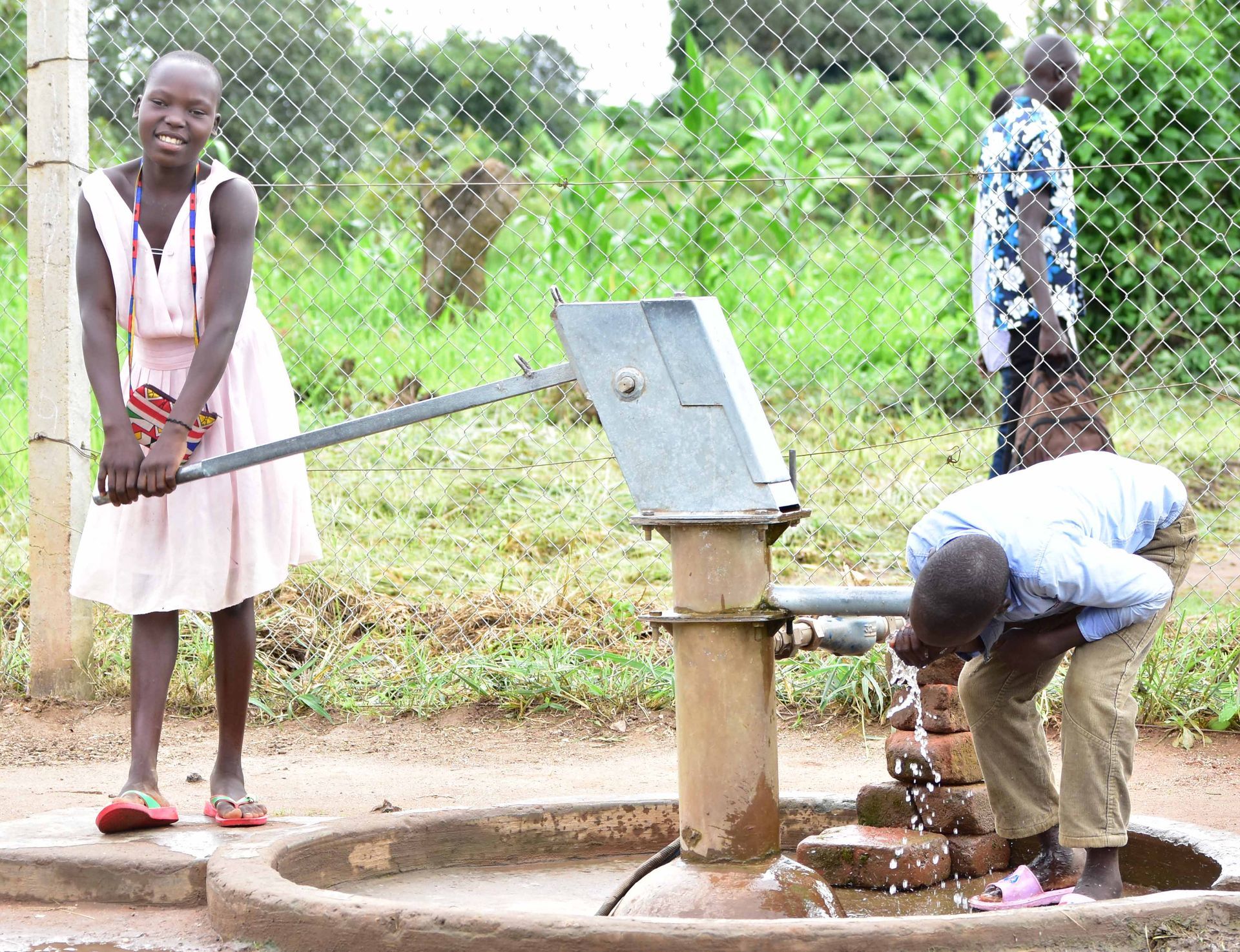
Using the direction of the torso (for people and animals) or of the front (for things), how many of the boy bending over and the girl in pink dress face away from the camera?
0

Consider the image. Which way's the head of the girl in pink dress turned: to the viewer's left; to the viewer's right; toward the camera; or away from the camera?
toward the camera

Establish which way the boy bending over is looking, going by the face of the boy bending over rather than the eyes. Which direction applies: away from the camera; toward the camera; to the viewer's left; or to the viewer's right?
to the viewer's left

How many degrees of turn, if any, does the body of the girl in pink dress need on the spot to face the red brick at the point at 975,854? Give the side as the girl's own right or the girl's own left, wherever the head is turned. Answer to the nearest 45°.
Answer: approximately 90° to the girl's own left

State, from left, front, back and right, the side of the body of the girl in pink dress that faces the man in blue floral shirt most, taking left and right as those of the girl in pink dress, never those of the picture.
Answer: left

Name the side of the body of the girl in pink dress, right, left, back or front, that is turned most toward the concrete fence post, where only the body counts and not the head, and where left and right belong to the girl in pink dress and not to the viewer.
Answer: back

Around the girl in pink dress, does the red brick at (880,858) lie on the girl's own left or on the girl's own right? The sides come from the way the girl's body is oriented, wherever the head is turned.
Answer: on the girl's own left

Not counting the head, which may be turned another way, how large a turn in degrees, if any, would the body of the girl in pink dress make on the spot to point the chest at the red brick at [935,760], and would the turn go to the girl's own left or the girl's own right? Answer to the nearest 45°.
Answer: approximately 90° to the girl's own left

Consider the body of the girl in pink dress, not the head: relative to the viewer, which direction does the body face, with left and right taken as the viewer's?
facing the viewer

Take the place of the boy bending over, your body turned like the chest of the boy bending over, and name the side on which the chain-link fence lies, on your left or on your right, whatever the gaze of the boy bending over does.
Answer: on your right

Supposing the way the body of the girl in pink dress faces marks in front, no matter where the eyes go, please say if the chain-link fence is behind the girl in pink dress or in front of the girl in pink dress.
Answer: behind

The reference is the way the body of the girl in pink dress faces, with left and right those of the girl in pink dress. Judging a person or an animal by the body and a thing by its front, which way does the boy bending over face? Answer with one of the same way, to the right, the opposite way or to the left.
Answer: to the right

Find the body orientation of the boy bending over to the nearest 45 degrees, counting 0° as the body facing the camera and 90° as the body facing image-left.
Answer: approximately 45°
